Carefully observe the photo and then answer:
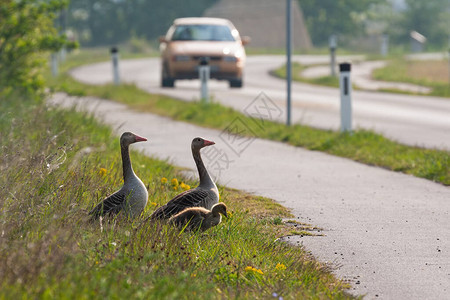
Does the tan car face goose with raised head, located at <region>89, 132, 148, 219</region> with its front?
yes

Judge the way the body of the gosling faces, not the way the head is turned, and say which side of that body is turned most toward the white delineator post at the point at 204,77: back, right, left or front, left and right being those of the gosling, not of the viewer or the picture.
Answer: left

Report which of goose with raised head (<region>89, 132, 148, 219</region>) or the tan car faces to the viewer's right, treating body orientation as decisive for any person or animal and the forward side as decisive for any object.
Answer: the goose with raised head

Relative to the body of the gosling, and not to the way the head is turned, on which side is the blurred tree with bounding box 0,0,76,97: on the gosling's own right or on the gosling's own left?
on the gosling's own left

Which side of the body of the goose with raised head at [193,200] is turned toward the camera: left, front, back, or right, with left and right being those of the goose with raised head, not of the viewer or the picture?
right

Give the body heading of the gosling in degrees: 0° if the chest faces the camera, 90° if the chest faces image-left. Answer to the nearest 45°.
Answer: approximately 270°

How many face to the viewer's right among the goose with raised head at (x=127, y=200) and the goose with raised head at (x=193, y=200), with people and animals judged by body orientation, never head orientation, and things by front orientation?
2

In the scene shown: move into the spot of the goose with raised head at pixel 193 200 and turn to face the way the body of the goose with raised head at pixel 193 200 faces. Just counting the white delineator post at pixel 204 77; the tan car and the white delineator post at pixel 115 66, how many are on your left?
3

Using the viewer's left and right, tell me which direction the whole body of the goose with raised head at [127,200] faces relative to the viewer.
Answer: facing to the right of the viewer

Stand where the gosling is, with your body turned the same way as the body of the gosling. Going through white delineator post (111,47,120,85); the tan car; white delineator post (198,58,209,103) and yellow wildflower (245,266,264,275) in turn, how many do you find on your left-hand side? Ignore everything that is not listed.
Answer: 3

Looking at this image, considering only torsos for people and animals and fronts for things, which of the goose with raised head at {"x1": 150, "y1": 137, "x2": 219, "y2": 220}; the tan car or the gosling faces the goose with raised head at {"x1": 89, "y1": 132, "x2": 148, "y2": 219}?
the tan car

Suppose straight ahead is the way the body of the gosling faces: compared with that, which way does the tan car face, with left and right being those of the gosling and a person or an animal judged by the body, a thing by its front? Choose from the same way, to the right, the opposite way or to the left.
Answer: to the right

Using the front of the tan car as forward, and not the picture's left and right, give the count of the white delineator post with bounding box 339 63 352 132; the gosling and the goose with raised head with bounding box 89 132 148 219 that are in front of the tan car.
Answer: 3

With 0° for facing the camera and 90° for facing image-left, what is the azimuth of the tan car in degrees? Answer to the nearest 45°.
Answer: approximately 0°
